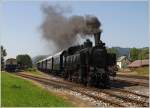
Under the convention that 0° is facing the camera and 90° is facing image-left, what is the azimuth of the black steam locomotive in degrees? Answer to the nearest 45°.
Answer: approximately 315°
